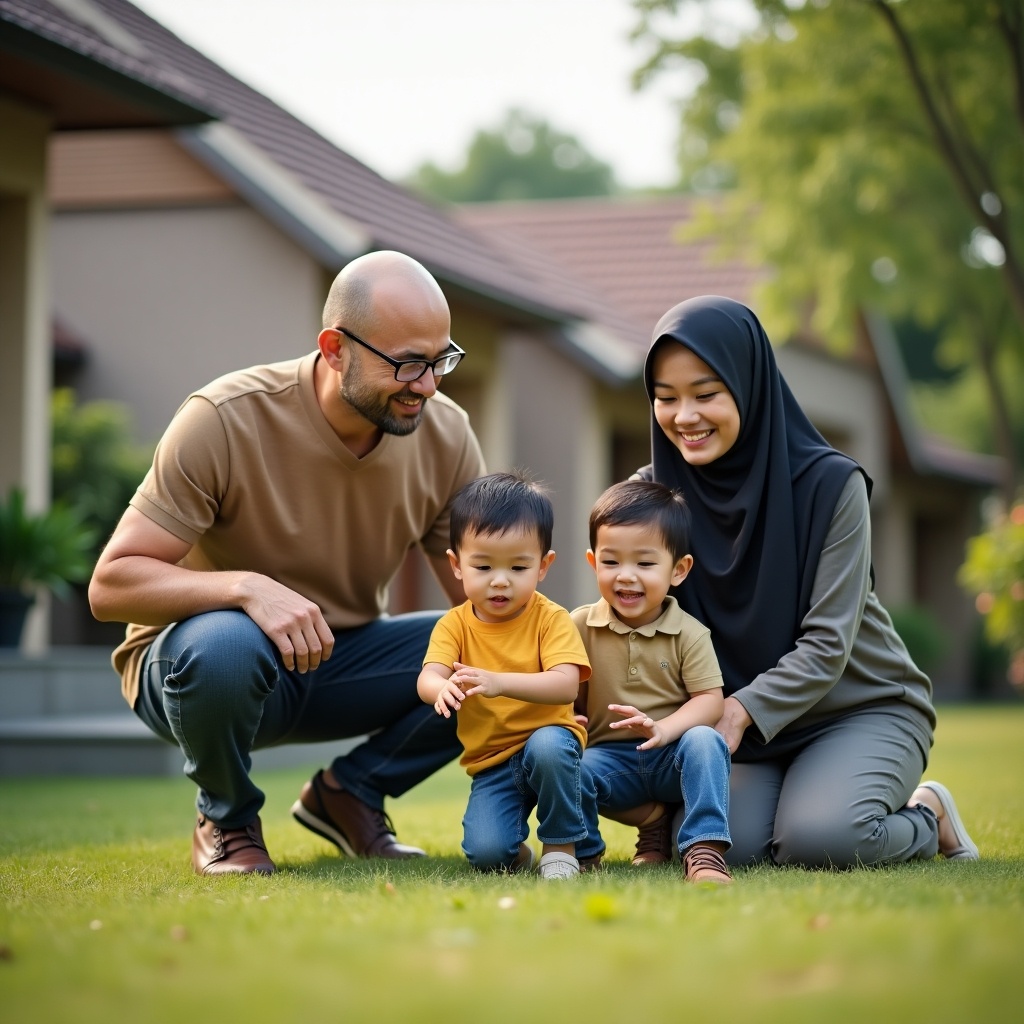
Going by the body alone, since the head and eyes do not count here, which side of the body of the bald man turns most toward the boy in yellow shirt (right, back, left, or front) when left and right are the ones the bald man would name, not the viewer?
front

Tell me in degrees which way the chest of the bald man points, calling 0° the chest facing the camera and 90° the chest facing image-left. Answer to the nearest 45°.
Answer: approximately 315°

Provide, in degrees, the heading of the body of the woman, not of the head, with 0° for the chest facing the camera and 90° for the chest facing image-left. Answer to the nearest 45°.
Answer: approximately 45°

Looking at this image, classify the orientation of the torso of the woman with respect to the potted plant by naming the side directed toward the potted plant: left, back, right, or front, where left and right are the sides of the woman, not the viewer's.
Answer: right

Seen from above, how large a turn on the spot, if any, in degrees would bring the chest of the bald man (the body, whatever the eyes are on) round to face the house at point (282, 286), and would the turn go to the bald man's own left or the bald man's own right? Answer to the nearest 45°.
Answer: approximately 135° to the bald man's own left

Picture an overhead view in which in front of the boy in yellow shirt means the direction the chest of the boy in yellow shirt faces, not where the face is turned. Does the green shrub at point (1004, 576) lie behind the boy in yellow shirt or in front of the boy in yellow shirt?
behind

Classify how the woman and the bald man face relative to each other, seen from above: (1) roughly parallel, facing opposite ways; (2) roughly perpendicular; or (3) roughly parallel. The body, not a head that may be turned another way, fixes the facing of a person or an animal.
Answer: roughly perpendicular
